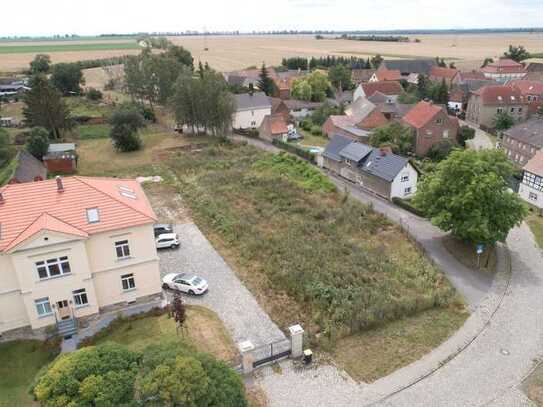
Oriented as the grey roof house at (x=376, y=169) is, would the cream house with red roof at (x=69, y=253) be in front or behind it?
in front

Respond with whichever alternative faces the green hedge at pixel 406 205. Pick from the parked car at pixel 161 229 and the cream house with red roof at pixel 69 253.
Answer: the parked car

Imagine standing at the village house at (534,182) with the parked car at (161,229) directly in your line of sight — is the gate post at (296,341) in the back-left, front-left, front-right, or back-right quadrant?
front-left

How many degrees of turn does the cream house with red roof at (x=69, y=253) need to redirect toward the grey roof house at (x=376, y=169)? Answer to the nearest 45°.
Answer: approximately 90° to its left

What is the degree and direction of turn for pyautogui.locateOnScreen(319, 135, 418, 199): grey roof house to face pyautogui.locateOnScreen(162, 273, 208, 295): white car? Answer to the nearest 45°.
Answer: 0° — it already faces it

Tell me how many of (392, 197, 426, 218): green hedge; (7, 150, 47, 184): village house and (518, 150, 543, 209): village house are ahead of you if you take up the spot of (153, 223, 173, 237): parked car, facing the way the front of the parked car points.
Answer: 2

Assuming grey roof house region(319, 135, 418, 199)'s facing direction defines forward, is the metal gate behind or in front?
in front

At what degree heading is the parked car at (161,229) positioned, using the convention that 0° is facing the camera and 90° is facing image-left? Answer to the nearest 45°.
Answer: approximately 270°

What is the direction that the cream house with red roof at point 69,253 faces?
toward the camera
